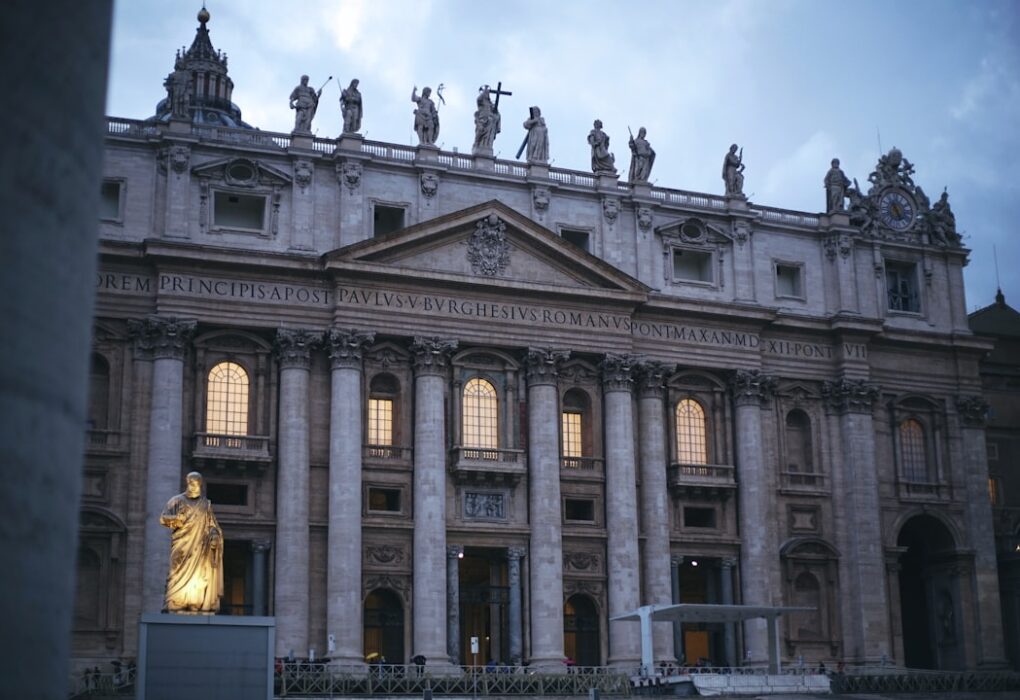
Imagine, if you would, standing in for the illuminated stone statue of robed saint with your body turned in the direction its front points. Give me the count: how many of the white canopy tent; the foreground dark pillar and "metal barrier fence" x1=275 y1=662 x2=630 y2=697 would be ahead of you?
1

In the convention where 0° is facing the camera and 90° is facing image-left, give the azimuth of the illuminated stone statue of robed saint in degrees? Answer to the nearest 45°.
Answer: approximately 0°

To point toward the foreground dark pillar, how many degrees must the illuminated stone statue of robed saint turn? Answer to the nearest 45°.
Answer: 0° — it already faces it

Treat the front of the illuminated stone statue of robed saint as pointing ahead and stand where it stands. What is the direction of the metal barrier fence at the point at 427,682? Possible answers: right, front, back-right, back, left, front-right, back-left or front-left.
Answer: back-left

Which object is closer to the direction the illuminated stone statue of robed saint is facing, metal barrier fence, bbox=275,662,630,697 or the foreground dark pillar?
the foreground dark pillar

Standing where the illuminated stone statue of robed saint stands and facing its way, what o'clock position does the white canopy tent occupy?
The white canopy tent is roughly at 8 o'clock from the illuminated stone statue of robed saint.
